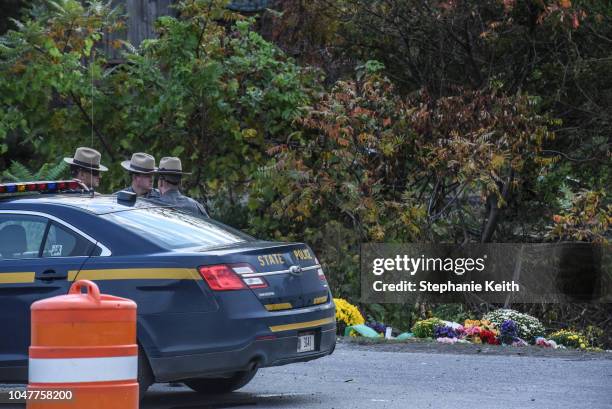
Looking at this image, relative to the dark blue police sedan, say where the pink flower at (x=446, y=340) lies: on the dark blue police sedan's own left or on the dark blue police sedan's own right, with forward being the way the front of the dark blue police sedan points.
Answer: on the dark blue police sedan's own right

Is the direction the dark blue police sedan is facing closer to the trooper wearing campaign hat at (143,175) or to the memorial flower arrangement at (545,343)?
the trooper wearing campaign hat

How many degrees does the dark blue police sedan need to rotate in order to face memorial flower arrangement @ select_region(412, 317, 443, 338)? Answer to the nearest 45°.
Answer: approximately 90° to its right

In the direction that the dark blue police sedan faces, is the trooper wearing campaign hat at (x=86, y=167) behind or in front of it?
in front

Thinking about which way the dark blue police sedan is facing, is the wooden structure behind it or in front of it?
in front

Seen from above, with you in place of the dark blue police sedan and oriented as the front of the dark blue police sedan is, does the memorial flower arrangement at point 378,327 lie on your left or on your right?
on your right

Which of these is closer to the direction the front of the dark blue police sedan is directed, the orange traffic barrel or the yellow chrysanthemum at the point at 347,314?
the yellow chrysanthemum

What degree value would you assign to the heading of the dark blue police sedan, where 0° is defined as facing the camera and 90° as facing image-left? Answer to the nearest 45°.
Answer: approximately 135°

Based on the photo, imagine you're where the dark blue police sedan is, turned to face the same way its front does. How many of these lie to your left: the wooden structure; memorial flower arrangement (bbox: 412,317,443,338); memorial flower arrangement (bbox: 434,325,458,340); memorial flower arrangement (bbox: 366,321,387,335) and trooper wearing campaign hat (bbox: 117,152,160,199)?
0

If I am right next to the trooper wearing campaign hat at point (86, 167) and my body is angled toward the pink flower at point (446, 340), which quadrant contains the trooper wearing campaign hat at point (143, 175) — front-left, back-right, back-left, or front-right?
front-right

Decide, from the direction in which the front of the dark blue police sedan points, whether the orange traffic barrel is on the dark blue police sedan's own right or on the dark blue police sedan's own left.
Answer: on the dark blue police sedan's own left

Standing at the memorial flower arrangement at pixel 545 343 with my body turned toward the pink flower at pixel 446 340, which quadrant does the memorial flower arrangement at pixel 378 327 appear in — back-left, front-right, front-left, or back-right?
front-right

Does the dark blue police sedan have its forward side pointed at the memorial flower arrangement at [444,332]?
no
